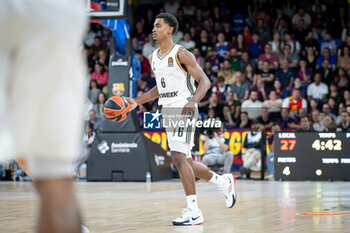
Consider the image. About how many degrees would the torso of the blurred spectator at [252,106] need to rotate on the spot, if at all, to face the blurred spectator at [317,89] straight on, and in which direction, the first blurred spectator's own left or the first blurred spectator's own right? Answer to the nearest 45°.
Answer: approximately 135° to the first blurred spectator's own left

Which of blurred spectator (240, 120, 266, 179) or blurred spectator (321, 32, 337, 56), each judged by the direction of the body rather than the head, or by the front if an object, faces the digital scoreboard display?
blurred spectator (321, 32, 337, 56)

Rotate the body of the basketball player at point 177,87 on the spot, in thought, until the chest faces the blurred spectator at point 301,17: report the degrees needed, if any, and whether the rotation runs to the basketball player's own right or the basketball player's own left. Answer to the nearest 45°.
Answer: approximately 135° to the basketball player's own right

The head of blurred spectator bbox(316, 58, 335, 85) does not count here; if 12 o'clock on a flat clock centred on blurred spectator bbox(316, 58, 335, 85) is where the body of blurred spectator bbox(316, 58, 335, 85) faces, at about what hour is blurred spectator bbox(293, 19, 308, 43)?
blurred spectator bbox(293, 19, 308, 43) is roughly at 5 o'clock from blurred spectator bbox(316, 58, 335, 85).

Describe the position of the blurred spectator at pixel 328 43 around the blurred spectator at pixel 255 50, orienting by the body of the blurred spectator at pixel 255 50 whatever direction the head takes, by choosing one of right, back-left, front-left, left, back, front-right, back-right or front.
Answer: left

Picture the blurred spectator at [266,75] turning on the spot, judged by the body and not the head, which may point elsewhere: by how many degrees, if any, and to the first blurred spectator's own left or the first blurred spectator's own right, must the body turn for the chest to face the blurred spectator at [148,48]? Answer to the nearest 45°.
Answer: approximately 90° to the first blurred spectator's own right

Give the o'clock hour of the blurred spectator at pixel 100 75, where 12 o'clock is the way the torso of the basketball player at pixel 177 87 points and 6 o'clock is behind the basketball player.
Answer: The blurred spectator is roughly at 4 o'clock from the basketball player.

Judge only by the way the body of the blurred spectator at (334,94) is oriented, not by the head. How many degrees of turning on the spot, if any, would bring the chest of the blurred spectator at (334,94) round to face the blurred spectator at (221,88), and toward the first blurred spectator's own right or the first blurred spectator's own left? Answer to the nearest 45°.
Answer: approximately 45° to the first blurred spectator's own right

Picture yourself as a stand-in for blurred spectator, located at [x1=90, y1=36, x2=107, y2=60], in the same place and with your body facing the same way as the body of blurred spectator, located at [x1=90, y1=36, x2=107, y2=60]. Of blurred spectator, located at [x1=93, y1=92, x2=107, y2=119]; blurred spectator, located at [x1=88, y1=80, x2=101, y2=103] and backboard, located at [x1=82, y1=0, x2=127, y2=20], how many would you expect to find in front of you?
3
